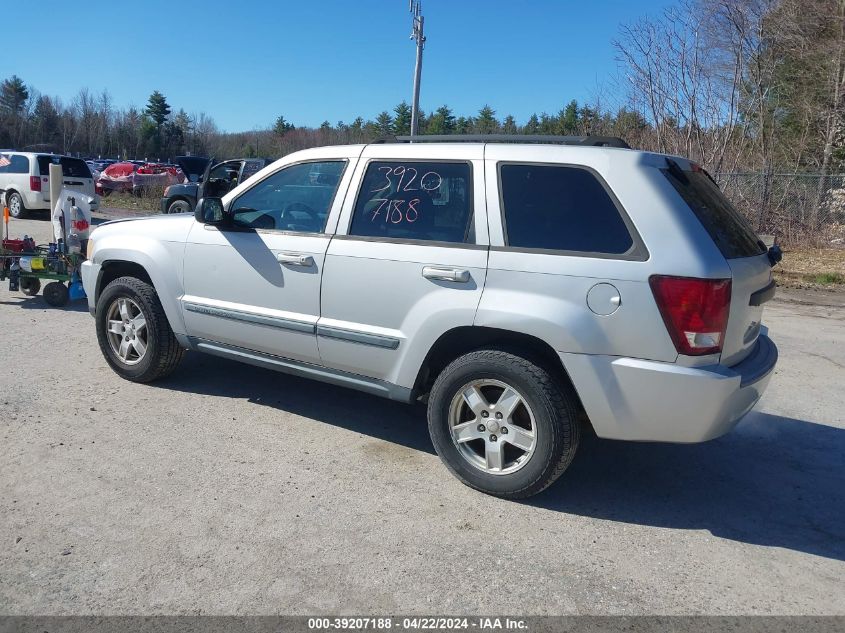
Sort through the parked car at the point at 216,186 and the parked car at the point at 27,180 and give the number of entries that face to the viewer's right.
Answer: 0

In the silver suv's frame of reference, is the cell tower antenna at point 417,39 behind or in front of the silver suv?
in front

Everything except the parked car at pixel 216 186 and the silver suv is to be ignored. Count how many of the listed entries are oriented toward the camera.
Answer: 0

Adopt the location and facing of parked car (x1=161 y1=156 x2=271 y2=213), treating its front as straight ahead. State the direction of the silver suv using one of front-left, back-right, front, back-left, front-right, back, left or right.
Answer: left

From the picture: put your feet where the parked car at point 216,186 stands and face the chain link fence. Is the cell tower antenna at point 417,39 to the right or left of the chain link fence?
left

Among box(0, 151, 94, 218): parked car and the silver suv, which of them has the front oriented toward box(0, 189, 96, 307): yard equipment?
the silver suv

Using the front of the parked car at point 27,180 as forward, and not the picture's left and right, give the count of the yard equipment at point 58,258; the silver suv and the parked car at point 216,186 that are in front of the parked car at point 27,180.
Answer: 0

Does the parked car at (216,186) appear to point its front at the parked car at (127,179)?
no

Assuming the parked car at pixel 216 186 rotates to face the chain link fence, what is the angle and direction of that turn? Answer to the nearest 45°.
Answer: approximately 180°

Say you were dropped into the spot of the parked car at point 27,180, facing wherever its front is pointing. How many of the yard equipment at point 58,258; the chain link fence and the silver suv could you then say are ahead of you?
0

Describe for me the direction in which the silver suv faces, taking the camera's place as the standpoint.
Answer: facing away from the viewer and to the left of the viewer

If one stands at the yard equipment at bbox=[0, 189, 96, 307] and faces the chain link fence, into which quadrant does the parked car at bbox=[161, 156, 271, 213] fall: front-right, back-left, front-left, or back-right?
front-left

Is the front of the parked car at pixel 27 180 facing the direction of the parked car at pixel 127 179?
no

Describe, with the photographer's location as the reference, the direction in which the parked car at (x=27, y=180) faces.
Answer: facing away from the viewer and to the left of the viewer

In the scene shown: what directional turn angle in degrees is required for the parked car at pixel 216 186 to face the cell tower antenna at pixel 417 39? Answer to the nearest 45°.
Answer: approximately 135° to its right

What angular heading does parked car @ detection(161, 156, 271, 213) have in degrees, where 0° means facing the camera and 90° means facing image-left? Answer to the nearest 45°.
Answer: approximately 90°
